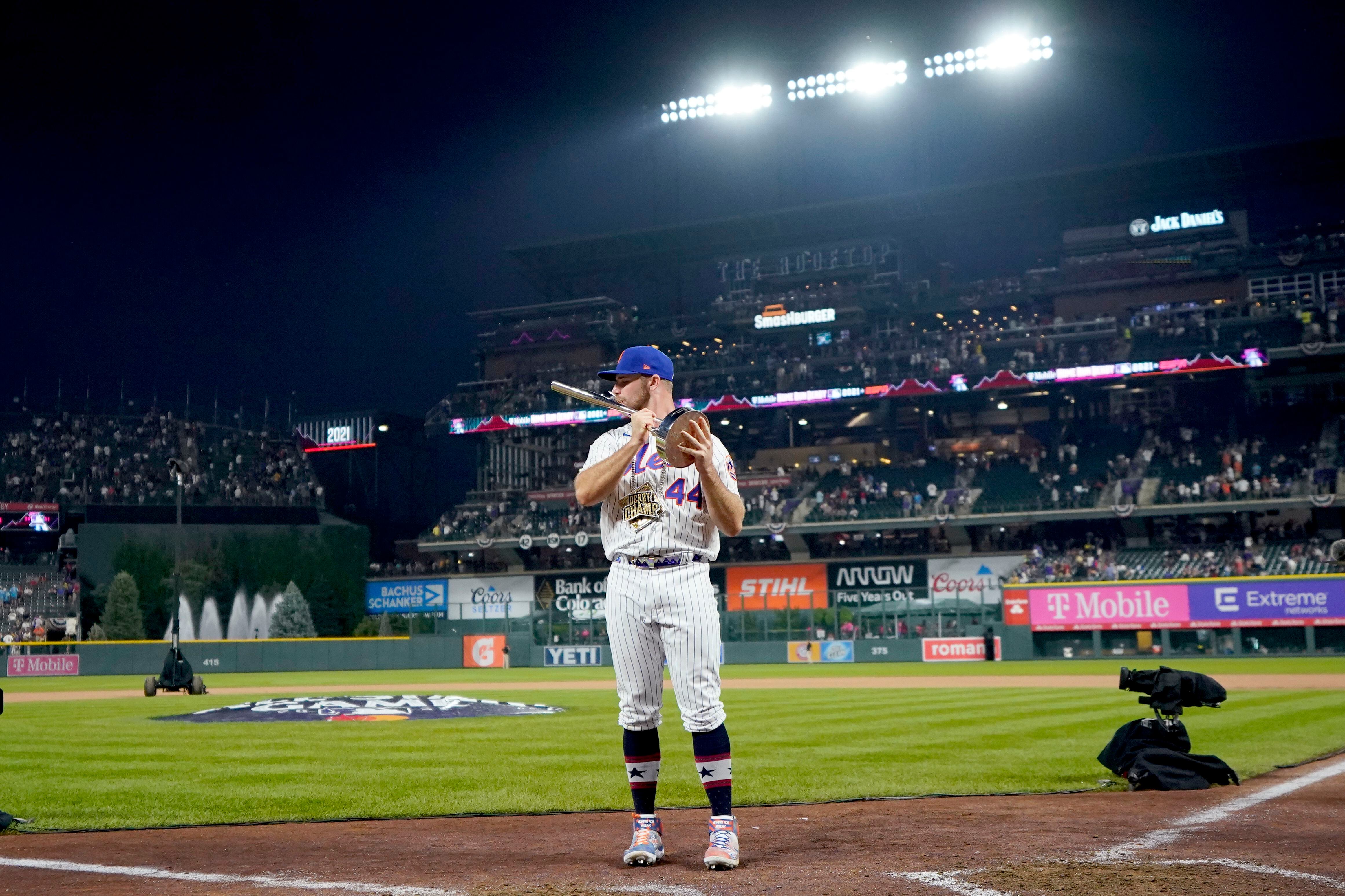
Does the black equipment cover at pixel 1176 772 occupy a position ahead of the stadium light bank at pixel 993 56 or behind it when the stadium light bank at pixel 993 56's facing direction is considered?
ahead

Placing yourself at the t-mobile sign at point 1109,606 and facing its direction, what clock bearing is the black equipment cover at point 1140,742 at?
The black equipment cover is roughly at 12 o'clock from the t-mobile sign.

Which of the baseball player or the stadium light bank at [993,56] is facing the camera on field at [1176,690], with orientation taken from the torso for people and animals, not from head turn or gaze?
the stadium light bank

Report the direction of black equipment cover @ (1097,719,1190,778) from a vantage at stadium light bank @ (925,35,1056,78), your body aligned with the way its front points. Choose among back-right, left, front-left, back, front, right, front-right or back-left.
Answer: front

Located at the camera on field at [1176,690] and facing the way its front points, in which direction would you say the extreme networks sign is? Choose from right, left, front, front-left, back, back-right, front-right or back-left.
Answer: right

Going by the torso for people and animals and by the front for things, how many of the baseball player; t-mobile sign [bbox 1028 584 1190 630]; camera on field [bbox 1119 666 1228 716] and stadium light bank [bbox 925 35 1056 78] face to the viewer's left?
1

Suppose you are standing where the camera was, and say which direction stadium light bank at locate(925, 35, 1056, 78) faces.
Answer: facing the viewer

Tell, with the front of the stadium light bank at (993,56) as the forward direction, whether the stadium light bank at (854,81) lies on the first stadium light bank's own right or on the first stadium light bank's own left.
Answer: on the first stadium light bank's own right

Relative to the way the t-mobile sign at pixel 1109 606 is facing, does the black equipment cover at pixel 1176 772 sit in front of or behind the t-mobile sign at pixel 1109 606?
in front

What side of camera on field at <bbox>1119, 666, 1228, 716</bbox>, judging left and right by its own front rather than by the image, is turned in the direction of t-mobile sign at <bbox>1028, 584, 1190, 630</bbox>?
right

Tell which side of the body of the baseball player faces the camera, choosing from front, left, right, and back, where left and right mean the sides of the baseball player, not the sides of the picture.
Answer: front

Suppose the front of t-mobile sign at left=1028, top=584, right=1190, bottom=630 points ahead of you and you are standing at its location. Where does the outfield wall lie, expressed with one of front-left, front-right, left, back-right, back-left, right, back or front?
right

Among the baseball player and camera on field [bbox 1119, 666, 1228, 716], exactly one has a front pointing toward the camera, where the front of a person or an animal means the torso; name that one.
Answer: the baseball player

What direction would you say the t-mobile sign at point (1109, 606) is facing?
toward the camera

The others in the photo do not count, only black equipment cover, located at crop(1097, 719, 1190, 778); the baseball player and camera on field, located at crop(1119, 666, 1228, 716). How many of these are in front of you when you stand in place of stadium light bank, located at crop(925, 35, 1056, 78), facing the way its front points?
3

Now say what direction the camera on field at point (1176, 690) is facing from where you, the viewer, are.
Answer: facing to the left of the viewer
